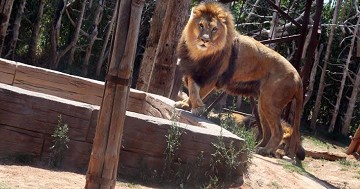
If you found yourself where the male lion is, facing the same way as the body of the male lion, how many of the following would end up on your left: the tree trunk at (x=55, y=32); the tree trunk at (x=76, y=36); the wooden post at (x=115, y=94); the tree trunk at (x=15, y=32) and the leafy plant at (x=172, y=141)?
2

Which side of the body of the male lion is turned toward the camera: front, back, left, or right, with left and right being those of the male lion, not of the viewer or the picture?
left

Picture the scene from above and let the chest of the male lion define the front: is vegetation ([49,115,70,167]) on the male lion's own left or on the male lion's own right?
on the male lion's own left

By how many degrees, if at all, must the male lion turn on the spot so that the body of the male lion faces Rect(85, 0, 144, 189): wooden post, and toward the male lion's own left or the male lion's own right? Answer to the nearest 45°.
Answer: approximately 90° to the male lion's own left

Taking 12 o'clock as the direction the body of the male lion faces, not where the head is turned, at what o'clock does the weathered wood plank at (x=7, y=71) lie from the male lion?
The weathered wood plank is roughly at 12 o'clock from the male lion.

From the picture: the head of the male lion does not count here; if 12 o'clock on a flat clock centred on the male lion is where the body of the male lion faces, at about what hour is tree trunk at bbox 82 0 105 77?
The tree trunk is roughly at 2 o'clock from the male lion.

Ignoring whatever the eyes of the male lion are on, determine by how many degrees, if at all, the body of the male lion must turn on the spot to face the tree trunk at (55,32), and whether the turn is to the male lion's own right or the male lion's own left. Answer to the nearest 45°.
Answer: approximately 45° to the male lion's own right
